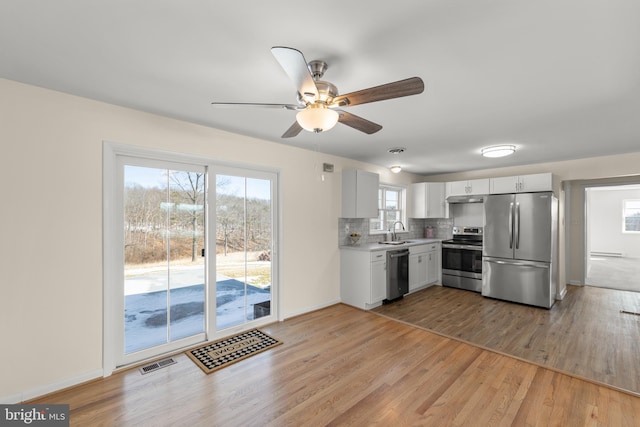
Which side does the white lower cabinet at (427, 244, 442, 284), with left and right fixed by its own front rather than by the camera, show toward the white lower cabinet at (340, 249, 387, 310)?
right

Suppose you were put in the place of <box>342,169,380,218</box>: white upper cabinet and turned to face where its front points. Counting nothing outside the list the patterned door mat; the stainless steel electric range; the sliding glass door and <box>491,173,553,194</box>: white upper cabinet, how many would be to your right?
2

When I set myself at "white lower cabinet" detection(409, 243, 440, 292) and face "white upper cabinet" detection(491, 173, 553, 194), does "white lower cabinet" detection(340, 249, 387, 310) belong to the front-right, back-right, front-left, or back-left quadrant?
back-right

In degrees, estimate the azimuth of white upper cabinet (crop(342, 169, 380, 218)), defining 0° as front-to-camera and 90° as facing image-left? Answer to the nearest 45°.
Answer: approximately 315°

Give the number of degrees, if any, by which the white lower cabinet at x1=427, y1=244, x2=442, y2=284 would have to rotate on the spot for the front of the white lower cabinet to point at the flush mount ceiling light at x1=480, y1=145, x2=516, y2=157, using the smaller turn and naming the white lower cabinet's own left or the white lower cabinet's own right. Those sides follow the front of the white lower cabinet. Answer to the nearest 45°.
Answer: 0° — it already faces it

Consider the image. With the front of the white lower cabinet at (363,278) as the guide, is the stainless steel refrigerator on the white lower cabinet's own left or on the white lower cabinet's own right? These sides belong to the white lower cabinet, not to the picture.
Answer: on the white lower cabinet's own left

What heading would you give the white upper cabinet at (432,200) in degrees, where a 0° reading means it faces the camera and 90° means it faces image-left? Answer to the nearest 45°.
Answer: approximately 0°

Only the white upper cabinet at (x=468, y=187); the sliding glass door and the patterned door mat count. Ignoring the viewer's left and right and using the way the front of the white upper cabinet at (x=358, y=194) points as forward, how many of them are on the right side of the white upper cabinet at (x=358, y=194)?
2

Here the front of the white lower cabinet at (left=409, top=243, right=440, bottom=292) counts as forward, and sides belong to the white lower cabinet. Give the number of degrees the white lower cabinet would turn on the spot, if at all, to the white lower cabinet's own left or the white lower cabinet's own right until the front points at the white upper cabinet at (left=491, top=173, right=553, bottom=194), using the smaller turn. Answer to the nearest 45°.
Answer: approximately 45° to the white lower cabinet's own left

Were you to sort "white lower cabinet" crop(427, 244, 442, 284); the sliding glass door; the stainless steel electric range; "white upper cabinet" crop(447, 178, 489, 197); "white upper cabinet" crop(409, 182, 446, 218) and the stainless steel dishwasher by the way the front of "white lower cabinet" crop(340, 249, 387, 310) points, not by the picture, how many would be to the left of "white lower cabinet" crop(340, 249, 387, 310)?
5

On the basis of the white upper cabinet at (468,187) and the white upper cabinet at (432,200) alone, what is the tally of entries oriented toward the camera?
2

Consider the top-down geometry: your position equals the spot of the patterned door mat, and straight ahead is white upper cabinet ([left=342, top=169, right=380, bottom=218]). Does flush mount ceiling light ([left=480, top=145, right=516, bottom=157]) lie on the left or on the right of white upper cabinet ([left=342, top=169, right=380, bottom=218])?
right
